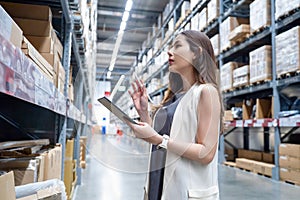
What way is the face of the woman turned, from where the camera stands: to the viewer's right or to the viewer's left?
to the viewer's left

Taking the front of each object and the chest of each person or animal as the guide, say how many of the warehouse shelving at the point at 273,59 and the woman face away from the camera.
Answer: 0

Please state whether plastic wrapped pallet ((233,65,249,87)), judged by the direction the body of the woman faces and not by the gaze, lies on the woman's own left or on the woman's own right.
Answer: on the woman's own right

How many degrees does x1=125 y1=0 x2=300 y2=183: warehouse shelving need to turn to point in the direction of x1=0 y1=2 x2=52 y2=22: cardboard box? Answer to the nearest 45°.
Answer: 0° — it already faces it

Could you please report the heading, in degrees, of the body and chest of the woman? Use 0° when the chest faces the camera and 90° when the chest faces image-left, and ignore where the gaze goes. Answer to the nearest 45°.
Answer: approximately 90°

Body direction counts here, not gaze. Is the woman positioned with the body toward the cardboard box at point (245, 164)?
no

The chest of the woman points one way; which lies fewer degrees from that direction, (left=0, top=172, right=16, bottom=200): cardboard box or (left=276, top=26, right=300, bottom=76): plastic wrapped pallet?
the cardboard box

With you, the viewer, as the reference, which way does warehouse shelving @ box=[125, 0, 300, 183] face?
facing the viewer and to the left of the viewer
